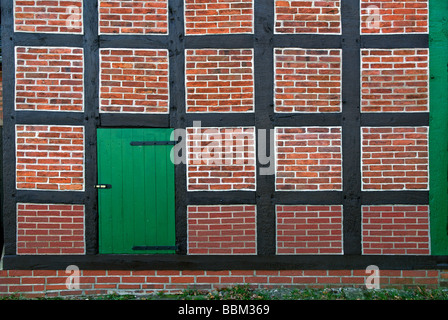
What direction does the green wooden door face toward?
toward the camera
